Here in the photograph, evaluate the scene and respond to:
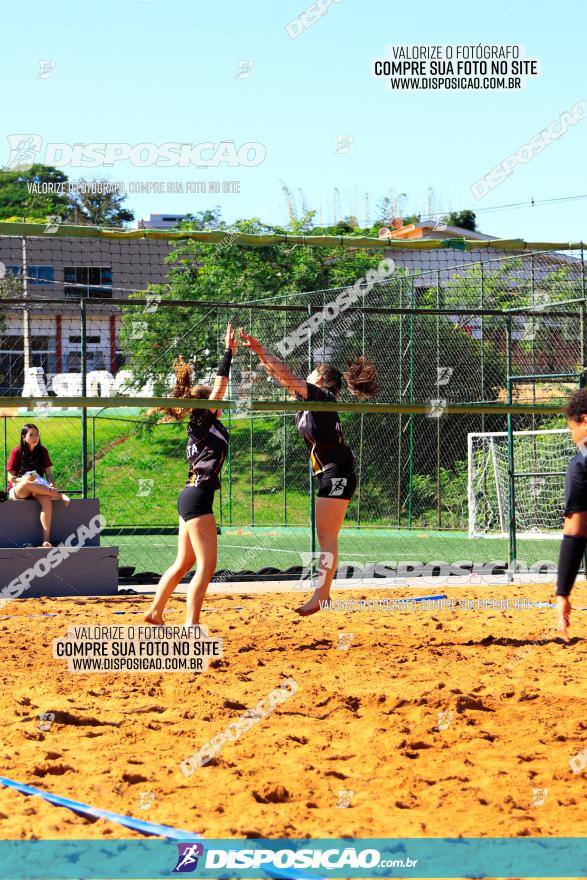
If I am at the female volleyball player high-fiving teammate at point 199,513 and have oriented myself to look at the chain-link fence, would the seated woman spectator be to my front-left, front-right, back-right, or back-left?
front-left

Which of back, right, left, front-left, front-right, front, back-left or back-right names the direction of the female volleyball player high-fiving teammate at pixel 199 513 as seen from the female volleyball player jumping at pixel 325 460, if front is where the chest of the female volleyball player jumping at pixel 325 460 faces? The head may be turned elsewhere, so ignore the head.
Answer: front-left

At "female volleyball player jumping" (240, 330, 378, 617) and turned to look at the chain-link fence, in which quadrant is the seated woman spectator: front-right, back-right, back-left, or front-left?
front-left

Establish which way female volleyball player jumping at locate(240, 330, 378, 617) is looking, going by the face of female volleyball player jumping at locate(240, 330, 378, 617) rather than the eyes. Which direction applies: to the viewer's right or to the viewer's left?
to the viewer's left

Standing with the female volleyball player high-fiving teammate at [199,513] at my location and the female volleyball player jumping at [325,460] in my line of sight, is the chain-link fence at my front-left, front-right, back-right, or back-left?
front-left

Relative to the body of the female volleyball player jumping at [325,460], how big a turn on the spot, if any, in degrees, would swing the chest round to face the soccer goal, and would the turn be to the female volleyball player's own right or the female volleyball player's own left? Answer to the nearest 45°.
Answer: approximately 90° to the female volleyball player's own right
